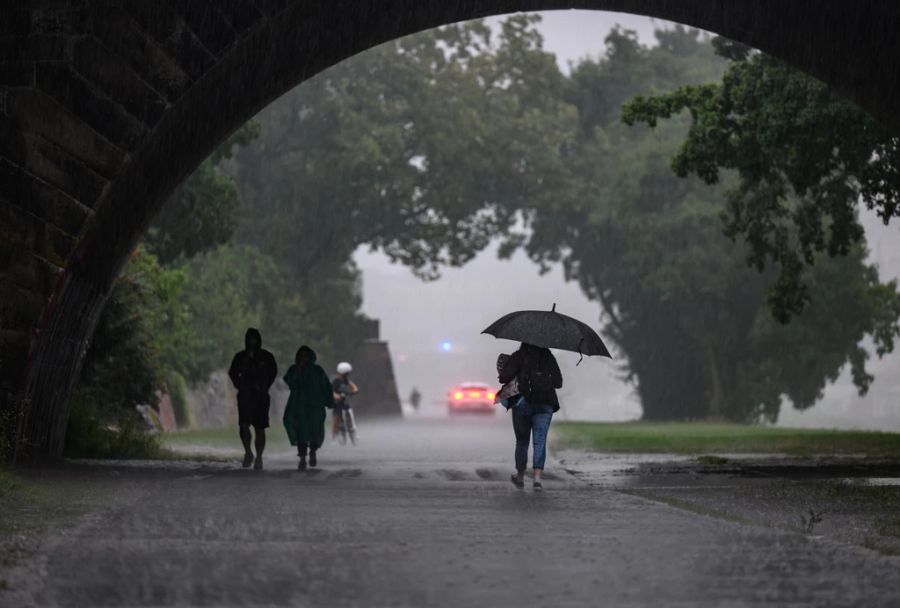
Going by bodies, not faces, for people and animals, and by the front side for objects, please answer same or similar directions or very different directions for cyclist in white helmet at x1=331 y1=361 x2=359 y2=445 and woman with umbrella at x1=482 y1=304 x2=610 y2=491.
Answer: very different directions

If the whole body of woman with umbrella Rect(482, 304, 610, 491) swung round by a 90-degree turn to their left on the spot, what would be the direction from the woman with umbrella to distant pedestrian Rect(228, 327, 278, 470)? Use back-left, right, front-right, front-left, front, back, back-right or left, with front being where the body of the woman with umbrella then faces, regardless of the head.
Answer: front-right

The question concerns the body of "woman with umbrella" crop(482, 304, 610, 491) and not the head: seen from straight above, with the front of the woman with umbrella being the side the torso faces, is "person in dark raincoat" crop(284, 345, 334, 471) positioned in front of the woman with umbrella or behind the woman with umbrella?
in front

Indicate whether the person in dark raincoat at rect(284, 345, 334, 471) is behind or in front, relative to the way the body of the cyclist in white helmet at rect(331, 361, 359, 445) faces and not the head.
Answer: in front

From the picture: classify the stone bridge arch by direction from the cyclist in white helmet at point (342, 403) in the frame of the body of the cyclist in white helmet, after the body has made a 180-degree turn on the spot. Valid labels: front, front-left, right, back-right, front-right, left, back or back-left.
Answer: back

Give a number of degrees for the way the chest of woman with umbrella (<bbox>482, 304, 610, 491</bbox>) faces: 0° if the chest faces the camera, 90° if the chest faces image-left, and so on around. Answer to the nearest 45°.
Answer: approximately 180°

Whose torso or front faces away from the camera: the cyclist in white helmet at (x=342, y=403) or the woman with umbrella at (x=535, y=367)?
the woman with umbrella

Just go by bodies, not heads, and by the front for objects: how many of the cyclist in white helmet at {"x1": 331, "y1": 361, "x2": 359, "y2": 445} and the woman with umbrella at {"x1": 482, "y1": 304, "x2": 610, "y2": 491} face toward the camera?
1

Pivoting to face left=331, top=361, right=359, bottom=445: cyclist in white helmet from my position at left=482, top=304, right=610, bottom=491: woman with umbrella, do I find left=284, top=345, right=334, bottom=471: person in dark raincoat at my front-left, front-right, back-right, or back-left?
front-left

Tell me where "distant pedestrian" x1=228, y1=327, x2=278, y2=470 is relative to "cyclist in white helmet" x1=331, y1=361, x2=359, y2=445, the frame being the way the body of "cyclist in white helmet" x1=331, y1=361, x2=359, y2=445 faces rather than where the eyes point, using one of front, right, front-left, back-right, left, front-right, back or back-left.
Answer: front

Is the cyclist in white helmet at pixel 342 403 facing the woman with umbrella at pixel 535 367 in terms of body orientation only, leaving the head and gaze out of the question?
yes

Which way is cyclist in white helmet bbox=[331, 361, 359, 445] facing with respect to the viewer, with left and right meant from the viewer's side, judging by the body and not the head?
facing the viewer
